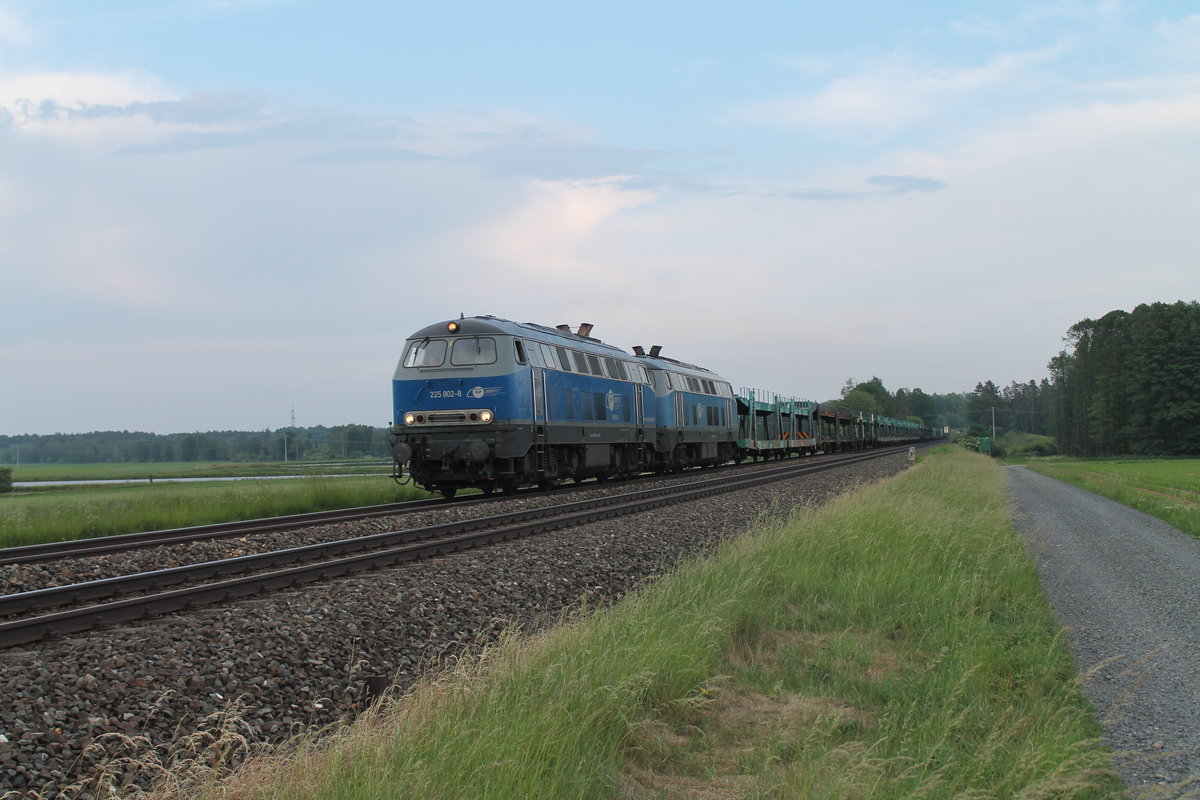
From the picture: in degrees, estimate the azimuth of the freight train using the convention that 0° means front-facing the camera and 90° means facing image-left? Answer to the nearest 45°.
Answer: approximately 45°

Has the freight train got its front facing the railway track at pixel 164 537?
yes
